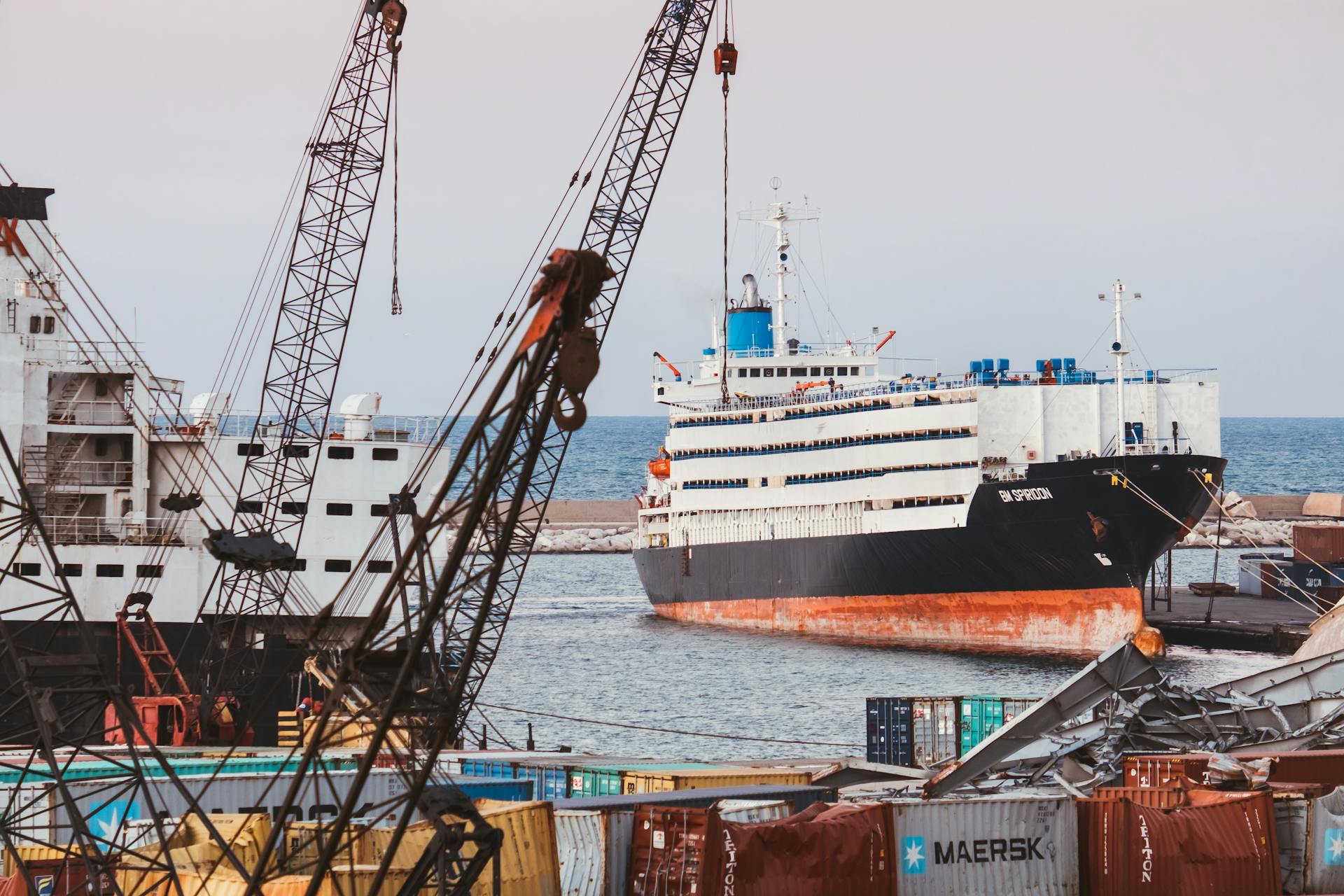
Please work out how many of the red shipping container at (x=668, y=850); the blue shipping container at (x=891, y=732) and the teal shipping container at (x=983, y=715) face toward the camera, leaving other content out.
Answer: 3

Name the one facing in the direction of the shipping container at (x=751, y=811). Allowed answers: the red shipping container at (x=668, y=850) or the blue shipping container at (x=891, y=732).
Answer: the blue shipping container

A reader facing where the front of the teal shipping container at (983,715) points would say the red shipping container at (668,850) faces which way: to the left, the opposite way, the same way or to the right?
the same way

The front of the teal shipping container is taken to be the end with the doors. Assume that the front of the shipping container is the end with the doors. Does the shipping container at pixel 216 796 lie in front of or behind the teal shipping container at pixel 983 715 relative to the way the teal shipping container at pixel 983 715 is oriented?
in front

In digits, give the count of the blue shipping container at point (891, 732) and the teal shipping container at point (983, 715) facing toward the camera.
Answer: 2

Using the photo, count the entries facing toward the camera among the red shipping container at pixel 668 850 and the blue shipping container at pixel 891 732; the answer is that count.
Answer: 2

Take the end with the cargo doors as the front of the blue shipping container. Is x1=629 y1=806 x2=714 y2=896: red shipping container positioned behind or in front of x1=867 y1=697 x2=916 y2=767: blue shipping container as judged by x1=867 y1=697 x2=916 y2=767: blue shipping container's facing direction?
in front

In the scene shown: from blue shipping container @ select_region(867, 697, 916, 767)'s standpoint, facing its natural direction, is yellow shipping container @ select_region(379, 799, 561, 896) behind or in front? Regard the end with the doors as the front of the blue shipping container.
in front

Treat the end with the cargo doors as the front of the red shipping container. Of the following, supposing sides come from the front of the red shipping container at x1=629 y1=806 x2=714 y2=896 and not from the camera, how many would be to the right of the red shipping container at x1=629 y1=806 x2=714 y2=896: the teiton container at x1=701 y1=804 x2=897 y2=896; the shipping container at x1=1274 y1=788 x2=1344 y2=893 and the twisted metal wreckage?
0

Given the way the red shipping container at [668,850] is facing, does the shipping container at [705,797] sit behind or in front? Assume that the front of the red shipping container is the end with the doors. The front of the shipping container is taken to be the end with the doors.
behind

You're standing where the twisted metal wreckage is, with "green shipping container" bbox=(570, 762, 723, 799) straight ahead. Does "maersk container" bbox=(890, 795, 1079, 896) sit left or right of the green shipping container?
left

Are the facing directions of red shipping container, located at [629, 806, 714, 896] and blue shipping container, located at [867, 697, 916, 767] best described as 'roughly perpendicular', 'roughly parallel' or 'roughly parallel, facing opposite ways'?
roughly parallel

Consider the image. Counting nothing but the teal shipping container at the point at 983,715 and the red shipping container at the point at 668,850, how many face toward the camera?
2

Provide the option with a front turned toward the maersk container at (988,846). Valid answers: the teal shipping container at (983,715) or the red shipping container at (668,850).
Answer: the teal shipping container

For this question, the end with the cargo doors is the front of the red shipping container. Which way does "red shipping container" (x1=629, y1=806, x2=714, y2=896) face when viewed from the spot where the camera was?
facing the viewer

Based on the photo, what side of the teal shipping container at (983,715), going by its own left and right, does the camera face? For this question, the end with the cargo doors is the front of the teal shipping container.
front

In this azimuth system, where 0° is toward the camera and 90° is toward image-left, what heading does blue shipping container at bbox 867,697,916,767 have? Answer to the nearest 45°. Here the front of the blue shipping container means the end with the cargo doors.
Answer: approximately 0°

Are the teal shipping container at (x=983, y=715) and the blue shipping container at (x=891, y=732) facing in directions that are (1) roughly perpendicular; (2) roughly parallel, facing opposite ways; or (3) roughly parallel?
roughly parallel
